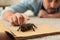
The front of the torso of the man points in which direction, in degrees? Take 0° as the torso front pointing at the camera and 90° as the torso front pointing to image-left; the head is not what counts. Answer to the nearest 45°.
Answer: approximately 0°
